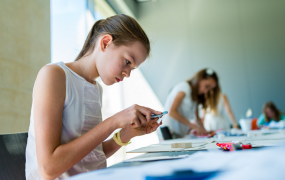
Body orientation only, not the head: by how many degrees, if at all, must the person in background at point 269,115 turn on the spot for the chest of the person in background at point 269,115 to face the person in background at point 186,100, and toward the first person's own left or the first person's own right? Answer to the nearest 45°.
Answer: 0° — they already face them

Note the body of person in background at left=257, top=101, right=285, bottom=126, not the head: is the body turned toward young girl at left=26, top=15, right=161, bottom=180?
yes

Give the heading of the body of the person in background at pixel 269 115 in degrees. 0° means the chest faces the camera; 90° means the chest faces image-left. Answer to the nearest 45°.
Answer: approximately 0°
